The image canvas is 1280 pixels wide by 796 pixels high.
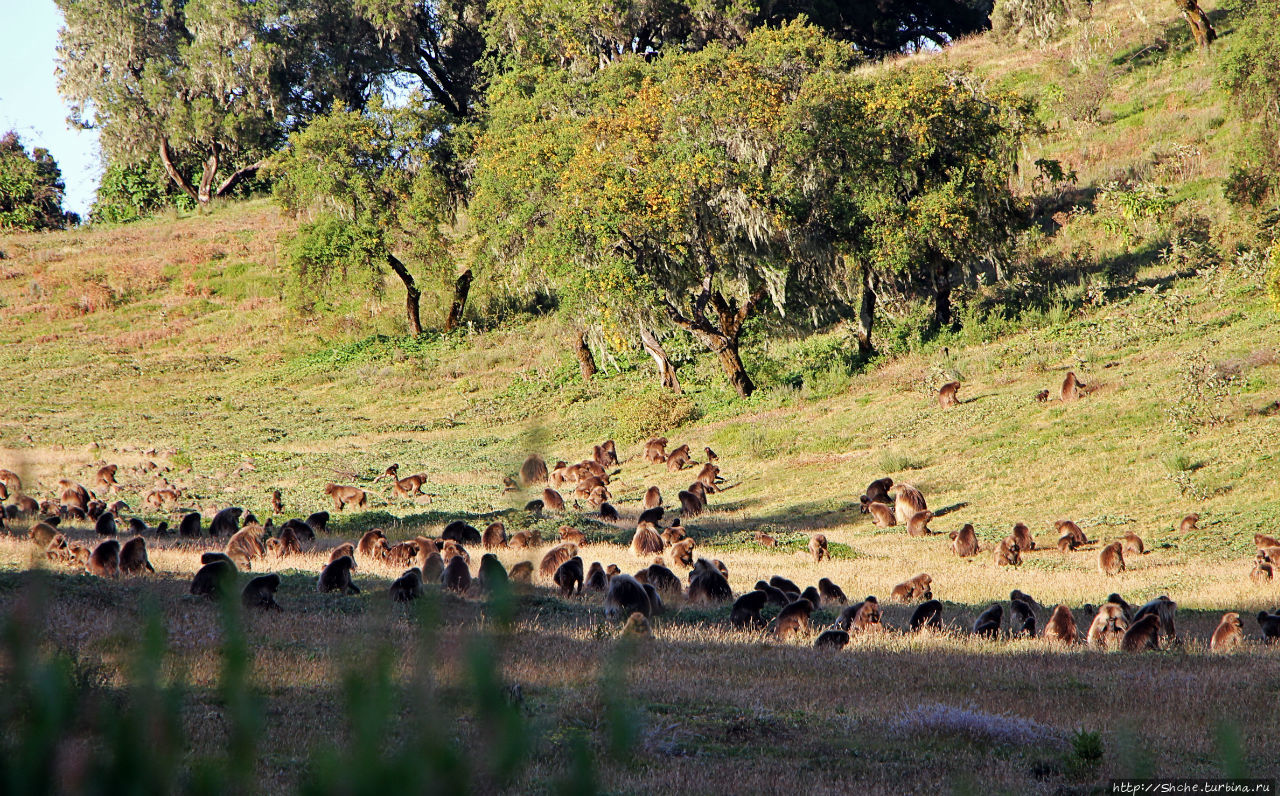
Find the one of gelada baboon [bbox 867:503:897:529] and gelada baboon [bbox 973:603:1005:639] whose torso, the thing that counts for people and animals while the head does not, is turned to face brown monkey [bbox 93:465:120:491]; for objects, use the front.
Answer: gelada baboon [bbox 867:503:897:529]

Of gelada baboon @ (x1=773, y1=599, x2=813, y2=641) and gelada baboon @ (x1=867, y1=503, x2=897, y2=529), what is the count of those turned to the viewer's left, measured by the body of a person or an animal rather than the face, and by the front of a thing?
1

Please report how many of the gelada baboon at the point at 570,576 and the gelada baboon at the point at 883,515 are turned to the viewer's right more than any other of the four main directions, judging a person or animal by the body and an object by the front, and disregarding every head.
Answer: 0

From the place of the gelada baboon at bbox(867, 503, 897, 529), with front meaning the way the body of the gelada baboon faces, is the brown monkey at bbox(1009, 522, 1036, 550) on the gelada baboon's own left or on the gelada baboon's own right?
on the gelada baboon's own left

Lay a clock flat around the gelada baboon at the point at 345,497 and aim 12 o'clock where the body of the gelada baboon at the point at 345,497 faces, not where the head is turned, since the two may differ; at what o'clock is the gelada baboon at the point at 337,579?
the gelada baboon at the point at 337,579 is roughly at 9 o'clock from the gelada baboon at the point at 345,497.

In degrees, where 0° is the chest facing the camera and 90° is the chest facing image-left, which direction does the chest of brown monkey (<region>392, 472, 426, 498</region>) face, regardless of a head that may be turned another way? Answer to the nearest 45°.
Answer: approximately 270°

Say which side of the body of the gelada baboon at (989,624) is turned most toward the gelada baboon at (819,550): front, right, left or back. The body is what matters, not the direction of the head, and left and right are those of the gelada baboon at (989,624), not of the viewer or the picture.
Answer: left

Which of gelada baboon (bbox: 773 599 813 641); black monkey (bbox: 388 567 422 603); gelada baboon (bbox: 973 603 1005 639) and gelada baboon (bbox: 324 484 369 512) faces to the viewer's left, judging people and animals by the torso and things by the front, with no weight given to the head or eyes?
gelada baboon (bbox: 324 484 369 512)
